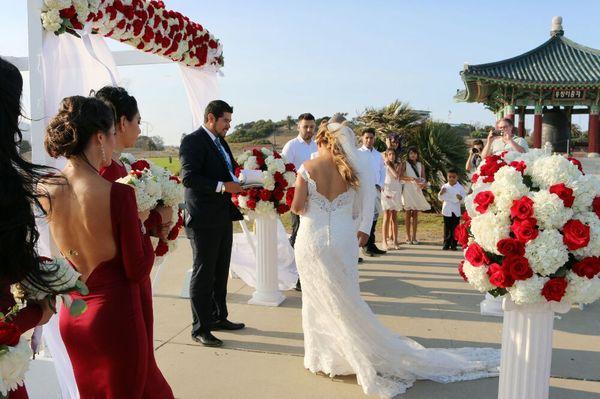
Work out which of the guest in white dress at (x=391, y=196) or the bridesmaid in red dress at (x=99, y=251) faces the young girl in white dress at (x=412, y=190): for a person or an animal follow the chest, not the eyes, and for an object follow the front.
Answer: the bridesmaid in red dress

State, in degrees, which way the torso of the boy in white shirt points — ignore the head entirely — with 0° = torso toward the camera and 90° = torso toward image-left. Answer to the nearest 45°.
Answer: approximately 0°

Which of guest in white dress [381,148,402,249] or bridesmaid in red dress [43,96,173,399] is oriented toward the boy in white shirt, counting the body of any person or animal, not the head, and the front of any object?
the bridesmaid in red dress

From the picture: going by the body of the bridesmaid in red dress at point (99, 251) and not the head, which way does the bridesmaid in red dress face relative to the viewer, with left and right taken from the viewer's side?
facing away from the viewer and to the right of the viewer

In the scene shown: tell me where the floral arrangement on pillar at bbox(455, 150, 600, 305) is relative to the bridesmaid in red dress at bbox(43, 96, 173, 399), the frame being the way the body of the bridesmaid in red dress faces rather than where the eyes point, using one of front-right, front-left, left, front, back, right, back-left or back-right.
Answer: front-right

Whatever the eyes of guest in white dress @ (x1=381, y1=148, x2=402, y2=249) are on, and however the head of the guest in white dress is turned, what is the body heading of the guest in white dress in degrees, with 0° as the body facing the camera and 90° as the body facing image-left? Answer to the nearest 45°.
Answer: approximately 45°

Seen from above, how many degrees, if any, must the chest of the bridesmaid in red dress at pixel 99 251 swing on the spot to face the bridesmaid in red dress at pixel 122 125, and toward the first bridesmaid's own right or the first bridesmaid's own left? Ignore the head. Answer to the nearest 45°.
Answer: approximately 45° to the first bridesmaid's own left

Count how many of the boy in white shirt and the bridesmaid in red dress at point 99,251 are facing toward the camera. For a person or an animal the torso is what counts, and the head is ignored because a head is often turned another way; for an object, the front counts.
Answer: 1

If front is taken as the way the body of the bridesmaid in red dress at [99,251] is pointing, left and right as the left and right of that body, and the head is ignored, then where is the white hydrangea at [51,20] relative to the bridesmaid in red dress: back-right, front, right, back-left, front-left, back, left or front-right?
front-left

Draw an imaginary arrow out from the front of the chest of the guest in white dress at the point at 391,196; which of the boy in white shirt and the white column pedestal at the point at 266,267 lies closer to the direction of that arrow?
the white column pedestal
